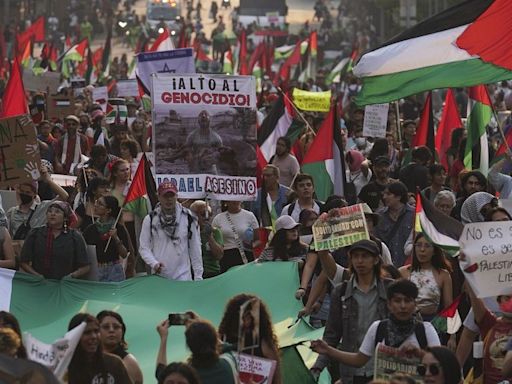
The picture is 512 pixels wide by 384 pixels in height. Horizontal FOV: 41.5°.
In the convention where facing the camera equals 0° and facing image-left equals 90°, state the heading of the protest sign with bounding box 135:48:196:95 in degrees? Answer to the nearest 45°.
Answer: approximately 0°

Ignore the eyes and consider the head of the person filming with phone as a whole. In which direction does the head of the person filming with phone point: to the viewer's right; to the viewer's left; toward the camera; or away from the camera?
away from the camera

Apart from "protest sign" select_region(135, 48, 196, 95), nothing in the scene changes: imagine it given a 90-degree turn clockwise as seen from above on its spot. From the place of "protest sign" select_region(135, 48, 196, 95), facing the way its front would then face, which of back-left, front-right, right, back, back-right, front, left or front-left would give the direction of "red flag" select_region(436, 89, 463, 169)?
back

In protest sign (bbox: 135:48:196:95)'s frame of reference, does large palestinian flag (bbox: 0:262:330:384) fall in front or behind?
in front

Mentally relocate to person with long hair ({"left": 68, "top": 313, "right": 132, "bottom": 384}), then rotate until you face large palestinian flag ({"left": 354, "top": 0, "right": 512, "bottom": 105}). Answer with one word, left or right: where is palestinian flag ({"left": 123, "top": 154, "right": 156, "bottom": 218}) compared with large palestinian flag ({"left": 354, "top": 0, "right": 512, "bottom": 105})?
left

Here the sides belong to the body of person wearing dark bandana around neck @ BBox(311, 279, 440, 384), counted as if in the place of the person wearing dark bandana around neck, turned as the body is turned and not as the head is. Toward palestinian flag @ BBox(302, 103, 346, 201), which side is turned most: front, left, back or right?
back

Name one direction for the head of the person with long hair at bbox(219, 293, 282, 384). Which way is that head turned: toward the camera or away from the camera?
away from the camera

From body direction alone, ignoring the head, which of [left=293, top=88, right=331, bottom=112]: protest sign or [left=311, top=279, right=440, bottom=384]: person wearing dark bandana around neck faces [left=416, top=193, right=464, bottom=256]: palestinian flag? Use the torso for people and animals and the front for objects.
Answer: the protest sign

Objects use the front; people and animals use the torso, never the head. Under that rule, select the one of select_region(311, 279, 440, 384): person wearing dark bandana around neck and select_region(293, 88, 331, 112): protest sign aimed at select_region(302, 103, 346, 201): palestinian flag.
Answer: the protest sign

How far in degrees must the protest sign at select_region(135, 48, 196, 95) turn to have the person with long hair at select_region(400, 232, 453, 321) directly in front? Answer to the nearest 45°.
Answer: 0° — it already faces them

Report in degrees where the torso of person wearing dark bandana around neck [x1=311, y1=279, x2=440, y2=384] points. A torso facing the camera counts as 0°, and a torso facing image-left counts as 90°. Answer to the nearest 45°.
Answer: approximately 0°

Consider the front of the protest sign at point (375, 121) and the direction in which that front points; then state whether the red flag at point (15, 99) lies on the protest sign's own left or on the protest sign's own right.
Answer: on the protest sign's own right
